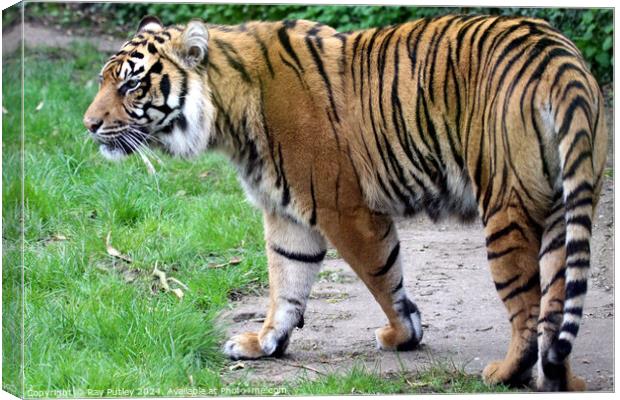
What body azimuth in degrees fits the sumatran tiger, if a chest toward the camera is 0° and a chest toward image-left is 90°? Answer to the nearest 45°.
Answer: approximately 135°
